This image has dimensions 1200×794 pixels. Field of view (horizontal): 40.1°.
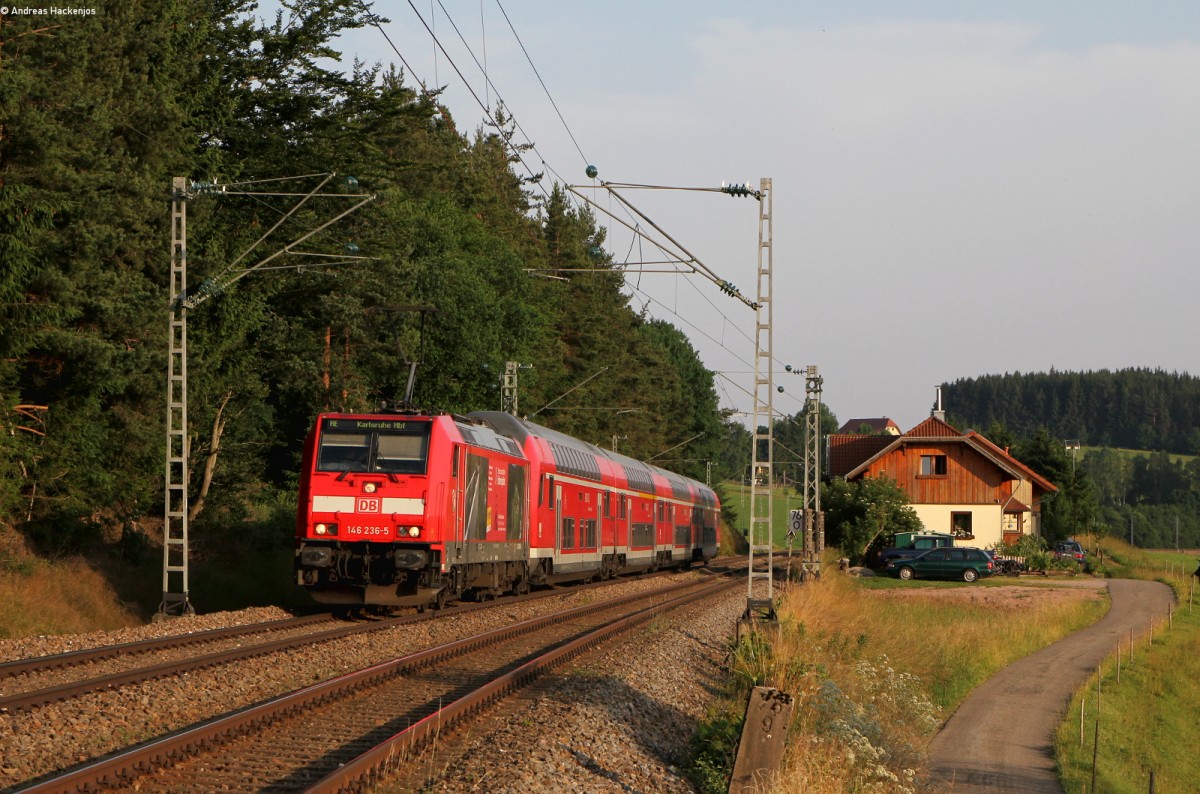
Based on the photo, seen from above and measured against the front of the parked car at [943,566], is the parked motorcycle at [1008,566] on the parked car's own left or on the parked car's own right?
on the parked car's own right

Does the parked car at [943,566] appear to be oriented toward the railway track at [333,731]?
no

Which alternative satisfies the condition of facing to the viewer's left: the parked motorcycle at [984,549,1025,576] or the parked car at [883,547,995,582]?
the parked car at [883,547,995,582]

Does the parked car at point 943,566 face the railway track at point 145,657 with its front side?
no

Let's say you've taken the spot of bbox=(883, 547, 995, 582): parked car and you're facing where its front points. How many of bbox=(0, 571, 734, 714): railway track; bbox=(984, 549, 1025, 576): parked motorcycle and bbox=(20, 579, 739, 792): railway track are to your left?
2

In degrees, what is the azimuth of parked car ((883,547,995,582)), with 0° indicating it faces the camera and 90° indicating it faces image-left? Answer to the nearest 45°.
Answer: approximately 90°
